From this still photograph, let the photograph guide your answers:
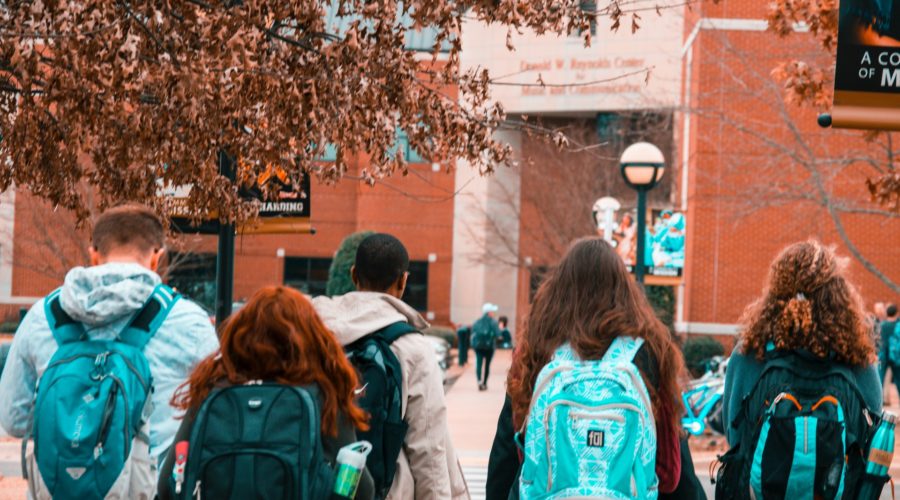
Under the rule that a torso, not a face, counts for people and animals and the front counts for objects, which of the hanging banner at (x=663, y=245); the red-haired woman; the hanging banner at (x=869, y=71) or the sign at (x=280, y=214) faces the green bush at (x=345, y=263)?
the red-haired woman

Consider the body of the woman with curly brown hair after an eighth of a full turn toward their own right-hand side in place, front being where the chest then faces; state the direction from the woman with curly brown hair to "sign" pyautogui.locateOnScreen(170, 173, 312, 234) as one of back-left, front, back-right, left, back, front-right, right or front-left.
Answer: left

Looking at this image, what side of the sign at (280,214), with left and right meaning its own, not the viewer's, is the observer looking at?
front

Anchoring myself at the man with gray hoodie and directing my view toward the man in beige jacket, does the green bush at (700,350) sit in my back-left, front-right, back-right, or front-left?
front-left

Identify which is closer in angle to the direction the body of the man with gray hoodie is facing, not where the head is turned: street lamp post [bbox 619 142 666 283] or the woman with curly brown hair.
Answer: the street lamp post

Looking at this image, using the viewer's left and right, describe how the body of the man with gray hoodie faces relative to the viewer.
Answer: facing away from the viewer

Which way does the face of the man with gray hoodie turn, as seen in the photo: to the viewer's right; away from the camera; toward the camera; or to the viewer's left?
away from the camera

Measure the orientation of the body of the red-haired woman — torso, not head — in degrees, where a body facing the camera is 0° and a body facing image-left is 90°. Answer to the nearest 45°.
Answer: approximately 180°

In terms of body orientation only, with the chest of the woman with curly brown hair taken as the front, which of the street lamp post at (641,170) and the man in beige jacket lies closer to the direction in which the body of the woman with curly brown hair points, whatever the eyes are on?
the street lamp post

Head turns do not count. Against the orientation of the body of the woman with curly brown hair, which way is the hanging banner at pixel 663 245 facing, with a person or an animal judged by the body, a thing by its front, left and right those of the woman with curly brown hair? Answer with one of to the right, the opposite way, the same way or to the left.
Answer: the opposite way

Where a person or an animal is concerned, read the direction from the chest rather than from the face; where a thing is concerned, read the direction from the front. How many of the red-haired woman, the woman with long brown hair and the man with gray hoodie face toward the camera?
0

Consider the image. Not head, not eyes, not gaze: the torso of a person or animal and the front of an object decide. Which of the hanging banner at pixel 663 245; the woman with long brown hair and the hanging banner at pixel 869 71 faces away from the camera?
the woman with long brown hair

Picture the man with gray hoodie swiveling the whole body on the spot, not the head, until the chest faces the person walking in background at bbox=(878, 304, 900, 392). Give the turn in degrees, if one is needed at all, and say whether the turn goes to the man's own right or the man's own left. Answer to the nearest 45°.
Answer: approximately 45° to the man's own right

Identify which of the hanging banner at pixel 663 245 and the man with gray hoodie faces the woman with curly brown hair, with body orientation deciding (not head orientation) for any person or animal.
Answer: the hanging banner

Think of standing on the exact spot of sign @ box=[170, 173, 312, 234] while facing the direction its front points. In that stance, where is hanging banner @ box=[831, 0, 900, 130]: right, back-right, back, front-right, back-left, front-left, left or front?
front-left

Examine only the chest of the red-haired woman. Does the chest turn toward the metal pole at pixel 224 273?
yes

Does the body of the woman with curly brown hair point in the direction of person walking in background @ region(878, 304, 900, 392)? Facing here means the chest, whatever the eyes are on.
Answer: yes

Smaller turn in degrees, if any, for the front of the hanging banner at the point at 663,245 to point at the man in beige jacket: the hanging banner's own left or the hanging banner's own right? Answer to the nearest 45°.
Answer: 0° — it already faces them

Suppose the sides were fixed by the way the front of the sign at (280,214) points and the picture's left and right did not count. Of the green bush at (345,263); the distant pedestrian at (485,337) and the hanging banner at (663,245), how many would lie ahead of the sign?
0
